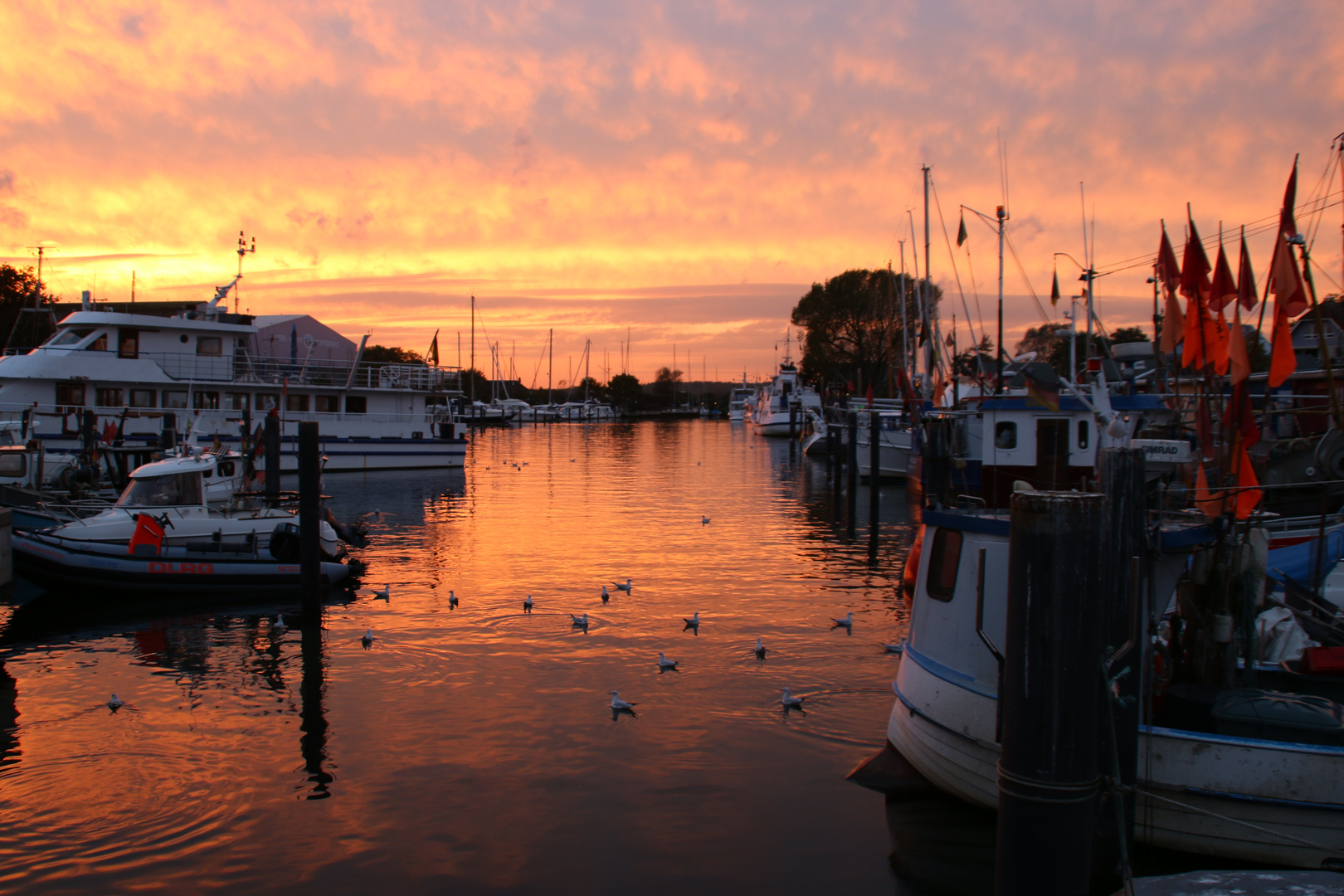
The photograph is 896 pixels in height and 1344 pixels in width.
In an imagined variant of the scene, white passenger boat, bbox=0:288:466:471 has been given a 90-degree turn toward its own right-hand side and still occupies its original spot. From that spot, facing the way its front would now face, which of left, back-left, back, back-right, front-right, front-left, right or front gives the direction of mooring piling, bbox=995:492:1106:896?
back

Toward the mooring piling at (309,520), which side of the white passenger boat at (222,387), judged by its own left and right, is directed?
left

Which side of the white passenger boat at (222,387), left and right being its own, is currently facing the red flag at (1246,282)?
left

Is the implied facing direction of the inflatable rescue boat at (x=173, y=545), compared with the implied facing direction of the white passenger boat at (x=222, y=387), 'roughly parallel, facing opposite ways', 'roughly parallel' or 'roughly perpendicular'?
roughly parallel

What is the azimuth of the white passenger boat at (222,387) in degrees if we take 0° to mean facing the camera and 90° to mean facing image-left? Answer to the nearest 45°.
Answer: approximately 90°

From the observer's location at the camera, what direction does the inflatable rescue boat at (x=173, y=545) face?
facing to the left of the viewer

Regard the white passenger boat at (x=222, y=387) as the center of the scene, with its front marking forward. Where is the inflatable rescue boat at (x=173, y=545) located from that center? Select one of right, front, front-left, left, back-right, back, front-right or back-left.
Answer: left

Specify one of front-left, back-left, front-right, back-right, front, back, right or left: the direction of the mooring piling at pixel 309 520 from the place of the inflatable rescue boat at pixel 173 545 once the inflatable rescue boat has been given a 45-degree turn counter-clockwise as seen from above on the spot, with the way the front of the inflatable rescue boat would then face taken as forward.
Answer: left

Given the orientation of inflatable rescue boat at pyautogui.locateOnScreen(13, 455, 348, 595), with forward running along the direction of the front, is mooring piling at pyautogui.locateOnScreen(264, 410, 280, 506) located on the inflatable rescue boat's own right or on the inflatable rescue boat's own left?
on the inflatable rescue boat's own right

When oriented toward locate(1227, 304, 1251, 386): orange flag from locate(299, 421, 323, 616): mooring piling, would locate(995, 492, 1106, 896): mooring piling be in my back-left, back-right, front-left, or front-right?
front-right
